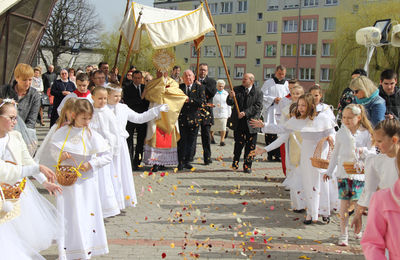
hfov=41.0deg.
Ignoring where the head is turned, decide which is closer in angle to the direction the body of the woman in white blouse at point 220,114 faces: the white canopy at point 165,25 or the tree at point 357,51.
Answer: the white canopy

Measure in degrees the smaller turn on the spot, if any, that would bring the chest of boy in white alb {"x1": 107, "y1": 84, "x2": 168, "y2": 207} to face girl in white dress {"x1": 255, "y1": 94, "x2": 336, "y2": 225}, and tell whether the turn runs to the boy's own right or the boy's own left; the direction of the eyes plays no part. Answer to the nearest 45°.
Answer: approximately 45° to the boy's own left

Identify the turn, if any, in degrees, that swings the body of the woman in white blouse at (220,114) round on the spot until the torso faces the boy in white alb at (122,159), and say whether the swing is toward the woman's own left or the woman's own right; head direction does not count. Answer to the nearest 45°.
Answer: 0° — they already face them

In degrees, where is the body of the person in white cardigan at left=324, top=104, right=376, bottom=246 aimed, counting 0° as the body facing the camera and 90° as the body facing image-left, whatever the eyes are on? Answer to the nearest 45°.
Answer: approximately 45°

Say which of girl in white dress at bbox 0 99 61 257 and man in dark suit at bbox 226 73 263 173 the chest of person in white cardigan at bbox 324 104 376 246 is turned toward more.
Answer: the girl in white dress

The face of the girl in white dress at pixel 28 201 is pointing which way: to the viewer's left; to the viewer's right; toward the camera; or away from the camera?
to the viewer's right

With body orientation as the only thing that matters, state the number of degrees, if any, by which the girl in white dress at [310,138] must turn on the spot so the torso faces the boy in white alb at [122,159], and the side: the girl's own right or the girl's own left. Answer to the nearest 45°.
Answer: approximately 45° to the girl's own right

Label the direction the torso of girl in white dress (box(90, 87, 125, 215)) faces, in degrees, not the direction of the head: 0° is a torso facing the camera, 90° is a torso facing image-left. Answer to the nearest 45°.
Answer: approximately 315°
